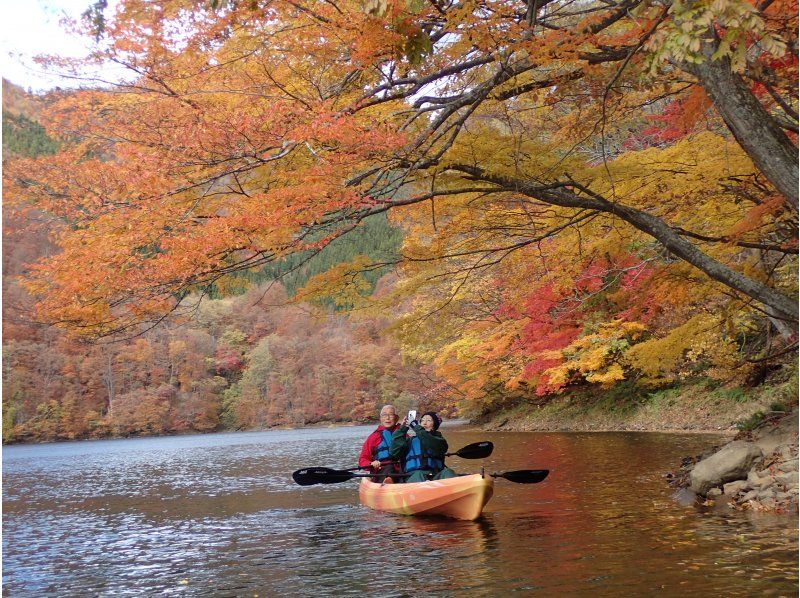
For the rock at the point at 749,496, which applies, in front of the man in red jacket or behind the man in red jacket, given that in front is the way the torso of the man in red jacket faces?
in front

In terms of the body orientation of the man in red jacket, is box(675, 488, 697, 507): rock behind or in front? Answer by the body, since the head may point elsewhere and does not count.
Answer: in front

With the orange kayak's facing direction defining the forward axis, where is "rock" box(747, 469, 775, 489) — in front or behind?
in front

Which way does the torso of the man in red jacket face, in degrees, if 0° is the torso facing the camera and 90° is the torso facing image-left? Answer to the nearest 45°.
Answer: approximately 315°
